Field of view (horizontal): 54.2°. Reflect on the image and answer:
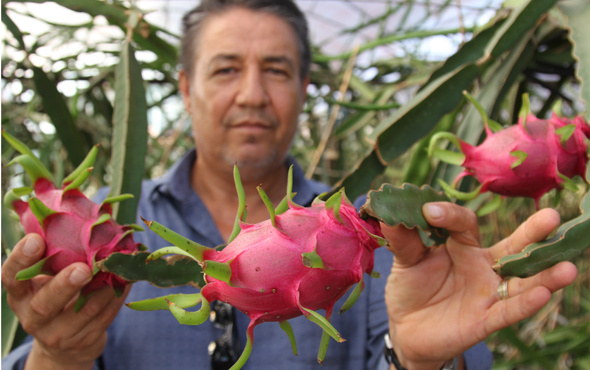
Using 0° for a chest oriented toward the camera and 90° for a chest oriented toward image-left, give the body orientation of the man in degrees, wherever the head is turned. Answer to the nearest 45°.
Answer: approximately 0°
